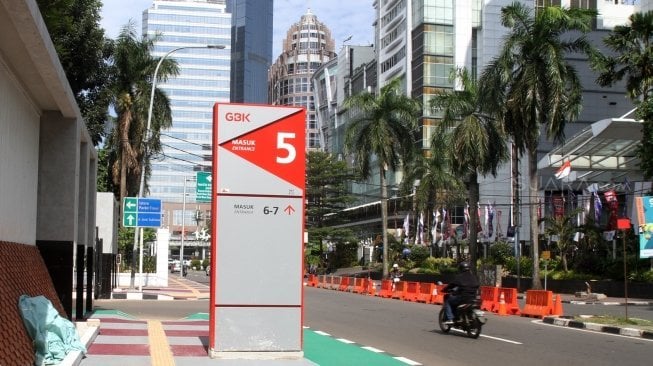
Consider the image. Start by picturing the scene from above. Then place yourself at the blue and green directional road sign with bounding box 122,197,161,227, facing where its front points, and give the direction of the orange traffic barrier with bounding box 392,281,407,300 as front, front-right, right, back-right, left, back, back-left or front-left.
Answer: left

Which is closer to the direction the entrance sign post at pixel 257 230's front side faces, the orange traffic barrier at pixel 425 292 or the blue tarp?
the blue tarp

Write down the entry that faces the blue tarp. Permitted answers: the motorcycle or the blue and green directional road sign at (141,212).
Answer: the blue and green directional road sign

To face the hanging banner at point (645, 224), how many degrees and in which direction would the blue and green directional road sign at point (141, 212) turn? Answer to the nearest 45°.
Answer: approximately 45° to its left

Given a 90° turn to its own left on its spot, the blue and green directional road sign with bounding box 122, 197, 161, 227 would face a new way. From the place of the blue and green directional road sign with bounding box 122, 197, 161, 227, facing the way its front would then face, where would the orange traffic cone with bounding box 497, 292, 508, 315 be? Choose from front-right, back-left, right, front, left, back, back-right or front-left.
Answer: front-right

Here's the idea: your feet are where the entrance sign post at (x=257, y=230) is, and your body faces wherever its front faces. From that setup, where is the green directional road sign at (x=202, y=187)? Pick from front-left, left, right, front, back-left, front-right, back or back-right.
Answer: back

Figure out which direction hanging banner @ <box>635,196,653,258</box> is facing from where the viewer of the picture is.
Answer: facing the viewer

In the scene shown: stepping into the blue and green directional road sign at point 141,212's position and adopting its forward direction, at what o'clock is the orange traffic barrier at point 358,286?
The orange traffic barrier is roughly at 8 o'clock from the blue and green directional road sign.
